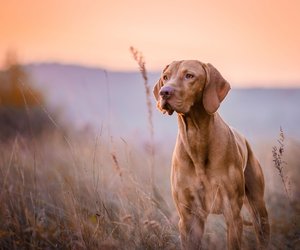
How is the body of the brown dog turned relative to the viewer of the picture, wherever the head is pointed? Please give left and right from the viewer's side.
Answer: facing the viewer and to the left of the viewer
